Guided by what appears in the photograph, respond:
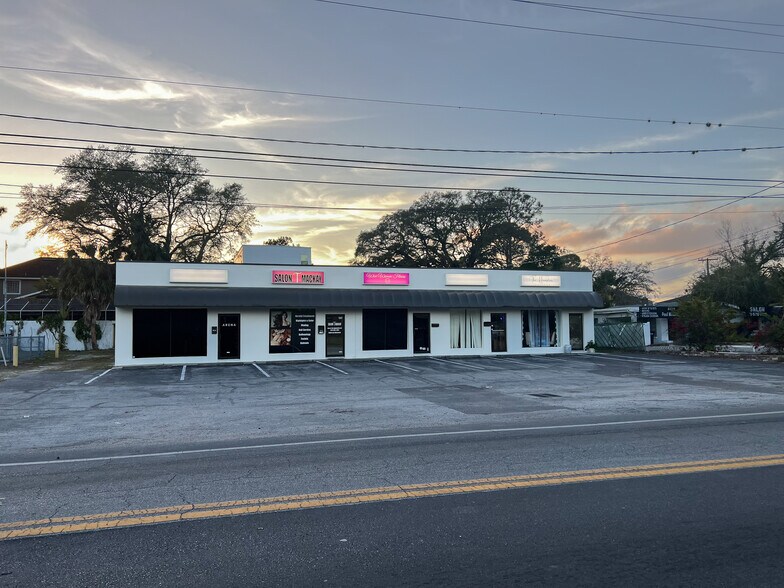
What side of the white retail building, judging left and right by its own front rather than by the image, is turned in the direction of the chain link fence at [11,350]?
right

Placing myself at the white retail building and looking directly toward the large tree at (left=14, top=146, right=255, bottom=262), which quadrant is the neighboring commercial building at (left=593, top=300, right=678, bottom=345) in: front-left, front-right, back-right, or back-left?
back-right

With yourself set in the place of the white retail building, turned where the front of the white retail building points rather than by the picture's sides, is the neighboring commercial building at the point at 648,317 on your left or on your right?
on your left

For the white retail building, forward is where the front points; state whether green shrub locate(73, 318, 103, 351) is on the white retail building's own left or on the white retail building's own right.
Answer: on the white retail building's own right

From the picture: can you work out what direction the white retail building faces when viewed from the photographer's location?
facing the viewer

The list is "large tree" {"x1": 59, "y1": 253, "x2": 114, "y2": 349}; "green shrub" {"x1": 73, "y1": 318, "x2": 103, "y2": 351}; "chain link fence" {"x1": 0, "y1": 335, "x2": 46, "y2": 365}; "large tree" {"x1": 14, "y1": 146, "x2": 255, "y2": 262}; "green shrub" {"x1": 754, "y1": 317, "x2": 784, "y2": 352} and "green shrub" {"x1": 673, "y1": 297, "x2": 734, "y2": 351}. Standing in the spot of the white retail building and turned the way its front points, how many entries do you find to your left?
2

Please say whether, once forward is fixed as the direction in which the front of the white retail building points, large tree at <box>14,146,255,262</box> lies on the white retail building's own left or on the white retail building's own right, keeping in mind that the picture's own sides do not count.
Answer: on the white retail building's own right

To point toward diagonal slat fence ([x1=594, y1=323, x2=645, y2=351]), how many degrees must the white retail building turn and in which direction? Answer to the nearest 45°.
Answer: approximately 90° to its left

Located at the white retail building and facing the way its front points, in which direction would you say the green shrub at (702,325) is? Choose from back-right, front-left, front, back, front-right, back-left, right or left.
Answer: left

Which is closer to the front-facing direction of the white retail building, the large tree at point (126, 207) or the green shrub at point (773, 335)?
the green shrub

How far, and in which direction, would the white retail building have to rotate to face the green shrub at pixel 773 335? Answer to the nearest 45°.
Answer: approximately 90° to its left
